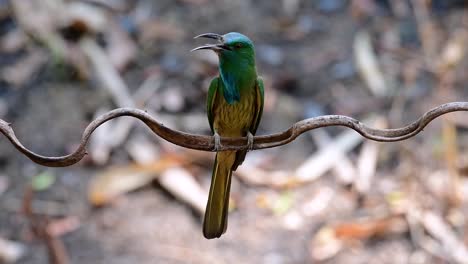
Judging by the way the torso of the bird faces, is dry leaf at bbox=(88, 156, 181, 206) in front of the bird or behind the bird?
behind

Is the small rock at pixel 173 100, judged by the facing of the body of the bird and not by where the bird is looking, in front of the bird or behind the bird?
behind

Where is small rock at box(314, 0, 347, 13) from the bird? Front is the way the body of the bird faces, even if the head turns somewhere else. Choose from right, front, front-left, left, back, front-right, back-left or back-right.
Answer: back

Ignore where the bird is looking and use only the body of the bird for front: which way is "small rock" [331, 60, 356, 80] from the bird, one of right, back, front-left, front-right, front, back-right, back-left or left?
back

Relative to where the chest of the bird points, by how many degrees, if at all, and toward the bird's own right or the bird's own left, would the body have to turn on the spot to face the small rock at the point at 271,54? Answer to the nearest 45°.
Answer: approximately 180°

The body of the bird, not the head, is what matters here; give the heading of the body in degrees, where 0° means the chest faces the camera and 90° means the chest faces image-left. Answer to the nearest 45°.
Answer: approximately 0°
